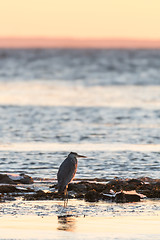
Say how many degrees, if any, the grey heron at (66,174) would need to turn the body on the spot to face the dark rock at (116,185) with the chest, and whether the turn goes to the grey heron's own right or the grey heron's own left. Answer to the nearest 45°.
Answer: approximately 45° to the grey heron's own left

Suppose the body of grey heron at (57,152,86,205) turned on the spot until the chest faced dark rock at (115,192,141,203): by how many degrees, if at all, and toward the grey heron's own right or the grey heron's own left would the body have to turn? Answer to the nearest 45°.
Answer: approximately 45° to the grey heron's own right

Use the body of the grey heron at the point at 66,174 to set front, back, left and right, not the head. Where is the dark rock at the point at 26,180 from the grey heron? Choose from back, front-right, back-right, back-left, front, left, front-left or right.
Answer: back-left

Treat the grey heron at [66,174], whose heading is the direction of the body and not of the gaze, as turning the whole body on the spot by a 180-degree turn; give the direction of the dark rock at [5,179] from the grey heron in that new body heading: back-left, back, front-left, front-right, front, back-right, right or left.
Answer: front-right

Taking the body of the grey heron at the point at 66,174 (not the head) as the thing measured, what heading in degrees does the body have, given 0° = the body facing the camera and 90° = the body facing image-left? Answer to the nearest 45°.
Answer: approximately 270°

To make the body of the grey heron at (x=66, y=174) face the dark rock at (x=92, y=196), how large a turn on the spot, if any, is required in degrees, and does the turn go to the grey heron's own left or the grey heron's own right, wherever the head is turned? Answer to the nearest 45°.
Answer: approximately 45° to the grey heron's own right

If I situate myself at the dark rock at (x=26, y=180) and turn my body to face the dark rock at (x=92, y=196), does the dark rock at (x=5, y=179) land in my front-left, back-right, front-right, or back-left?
back-right
